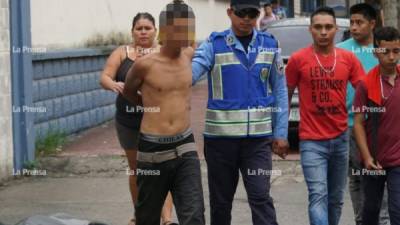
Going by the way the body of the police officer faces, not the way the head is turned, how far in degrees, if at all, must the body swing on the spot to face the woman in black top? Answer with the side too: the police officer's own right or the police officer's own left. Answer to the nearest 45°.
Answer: approximately 135° to the police officer's own right

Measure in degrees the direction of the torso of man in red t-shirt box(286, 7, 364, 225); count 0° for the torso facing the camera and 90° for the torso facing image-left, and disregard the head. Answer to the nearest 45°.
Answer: approximately 0°

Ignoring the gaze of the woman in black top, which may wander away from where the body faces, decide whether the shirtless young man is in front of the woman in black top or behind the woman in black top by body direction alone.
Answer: in front

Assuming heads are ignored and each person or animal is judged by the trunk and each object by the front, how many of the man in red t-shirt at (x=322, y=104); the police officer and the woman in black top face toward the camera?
3

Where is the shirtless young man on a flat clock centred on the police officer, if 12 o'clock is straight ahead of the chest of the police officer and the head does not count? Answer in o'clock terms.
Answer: The shirtless young man is roughly at 2 o'clock from the police officer.

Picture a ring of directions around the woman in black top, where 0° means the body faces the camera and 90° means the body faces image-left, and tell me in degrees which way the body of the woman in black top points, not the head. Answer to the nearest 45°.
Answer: approximately 0°

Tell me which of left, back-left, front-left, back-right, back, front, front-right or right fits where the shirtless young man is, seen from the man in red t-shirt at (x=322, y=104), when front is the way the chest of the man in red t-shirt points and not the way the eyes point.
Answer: front-right

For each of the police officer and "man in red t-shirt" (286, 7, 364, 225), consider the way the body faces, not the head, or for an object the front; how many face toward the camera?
2
